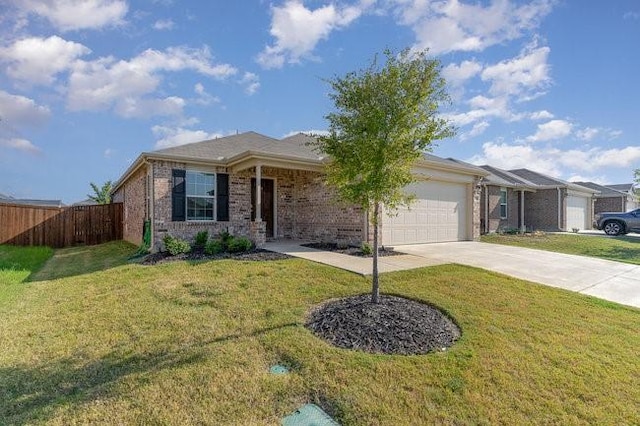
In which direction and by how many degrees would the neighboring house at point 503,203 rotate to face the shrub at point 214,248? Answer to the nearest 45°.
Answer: approximately 90° to its right

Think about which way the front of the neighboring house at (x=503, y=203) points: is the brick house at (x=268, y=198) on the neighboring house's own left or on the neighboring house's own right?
on the neighboring house's own right

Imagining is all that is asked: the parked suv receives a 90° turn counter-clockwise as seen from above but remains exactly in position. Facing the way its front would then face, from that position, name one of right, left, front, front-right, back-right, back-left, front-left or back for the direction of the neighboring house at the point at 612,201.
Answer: back

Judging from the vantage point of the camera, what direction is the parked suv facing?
facing to the left of the viewer

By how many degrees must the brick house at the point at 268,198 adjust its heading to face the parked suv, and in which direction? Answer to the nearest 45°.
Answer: approximately 45° to its left

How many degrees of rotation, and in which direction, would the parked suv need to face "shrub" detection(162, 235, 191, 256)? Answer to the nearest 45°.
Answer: approximately 45° to its left

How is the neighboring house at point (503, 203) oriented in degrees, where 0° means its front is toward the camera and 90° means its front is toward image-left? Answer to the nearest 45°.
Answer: approximately 315°

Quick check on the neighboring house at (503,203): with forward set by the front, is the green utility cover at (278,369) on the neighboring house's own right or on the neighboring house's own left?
on the neighboring house's own right

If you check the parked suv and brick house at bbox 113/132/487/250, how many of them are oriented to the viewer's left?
1
